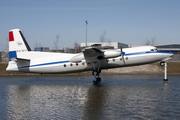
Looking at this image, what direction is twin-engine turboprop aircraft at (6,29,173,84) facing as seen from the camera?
to the viewer's right
